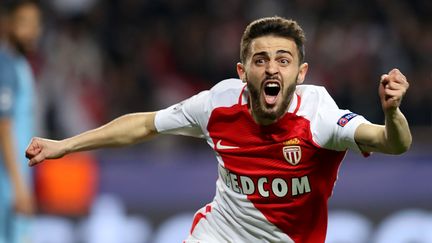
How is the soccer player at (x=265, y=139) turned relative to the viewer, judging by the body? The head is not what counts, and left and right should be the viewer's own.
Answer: facing the viewer

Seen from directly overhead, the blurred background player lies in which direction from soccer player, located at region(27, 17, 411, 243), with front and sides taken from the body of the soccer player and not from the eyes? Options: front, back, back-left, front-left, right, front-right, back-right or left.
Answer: back-right
